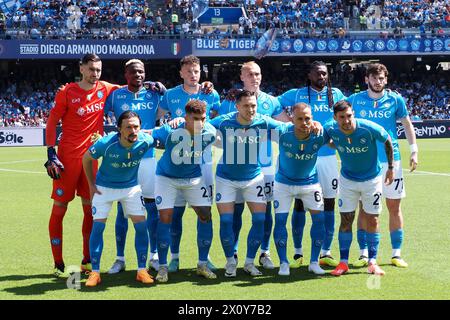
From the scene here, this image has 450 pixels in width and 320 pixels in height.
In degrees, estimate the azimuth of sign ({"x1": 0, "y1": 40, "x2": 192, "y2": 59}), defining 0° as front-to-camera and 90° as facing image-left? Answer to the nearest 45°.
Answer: approximately 0°

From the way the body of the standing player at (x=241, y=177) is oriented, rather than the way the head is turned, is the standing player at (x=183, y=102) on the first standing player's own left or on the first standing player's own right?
on the first standing player's own right

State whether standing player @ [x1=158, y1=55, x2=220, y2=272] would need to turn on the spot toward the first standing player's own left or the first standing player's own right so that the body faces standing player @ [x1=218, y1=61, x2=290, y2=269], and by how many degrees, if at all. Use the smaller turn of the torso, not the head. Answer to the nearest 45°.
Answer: approximately 90° to the first standing player's own left

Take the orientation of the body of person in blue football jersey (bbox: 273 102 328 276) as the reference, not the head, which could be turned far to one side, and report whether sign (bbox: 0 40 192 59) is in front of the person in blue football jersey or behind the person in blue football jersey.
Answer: behind

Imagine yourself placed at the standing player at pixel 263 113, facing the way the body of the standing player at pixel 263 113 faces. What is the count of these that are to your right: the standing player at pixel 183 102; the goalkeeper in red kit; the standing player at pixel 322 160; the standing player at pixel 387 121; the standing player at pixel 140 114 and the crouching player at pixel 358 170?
3

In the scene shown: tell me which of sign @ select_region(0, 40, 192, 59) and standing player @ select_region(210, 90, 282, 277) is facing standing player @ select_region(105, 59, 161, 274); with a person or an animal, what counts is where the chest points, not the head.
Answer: the sign

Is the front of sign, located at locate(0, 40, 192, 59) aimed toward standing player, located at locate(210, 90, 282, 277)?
yes

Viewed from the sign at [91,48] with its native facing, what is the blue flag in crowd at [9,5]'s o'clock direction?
The blue flag in crowd is roughly at 4 o'clock from the sign.

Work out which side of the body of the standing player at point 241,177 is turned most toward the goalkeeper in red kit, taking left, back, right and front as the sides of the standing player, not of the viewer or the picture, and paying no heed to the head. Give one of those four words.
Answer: right

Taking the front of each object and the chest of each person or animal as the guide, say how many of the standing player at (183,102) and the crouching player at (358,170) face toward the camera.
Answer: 2
